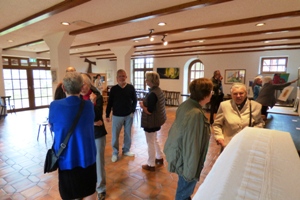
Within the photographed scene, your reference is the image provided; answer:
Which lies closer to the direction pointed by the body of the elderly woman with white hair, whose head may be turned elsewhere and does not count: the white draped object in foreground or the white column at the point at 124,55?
the white draped object in foreground

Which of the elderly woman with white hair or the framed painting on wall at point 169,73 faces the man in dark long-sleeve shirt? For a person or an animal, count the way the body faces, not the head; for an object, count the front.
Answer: the framed painting on wall

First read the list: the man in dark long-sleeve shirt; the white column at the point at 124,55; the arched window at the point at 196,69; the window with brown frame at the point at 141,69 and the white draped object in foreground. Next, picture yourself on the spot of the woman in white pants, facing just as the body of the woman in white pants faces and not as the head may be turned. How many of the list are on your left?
1

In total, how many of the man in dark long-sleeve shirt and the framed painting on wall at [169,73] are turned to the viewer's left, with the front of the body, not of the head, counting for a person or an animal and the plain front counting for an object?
0

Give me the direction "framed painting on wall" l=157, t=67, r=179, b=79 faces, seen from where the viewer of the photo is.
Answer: facing the viewer

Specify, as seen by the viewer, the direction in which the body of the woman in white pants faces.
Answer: to the viewer's left

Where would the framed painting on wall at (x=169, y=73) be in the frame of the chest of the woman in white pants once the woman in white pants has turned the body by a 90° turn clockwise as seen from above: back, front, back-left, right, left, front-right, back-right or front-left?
front

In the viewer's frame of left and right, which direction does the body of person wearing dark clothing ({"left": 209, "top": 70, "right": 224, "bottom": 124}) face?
facing the viewer and to the left of the viewer

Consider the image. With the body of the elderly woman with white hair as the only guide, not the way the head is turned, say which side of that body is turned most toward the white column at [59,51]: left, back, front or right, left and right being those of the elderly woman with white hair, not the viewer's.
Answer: right

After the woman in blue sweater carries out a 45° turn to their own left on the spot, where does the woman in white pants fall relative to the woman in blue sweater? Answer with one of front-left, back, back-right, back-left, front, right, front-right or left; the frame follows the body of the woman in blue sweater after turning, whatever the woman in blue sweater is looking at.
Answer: right

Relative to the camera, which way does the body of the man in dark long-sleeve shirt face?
toward the camera

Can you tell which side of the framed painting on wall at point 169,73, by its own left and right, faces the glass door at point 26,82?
right

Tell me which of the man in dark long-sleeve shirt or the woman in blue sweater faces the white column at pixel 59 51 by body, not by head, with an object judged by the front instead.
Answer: the woman in blue sweater

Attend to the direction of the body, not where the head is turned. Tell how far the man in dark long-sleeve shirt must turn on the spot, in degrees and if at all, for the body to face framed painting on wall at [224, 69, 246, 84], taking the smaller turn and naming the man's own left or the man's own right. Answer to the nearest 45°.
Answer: approximately 135° to the man's own left

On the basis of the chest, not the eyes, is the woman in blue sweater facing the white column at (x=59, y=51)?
yes

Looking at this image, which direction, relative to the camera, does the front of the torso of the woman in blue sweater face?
away from the camera
